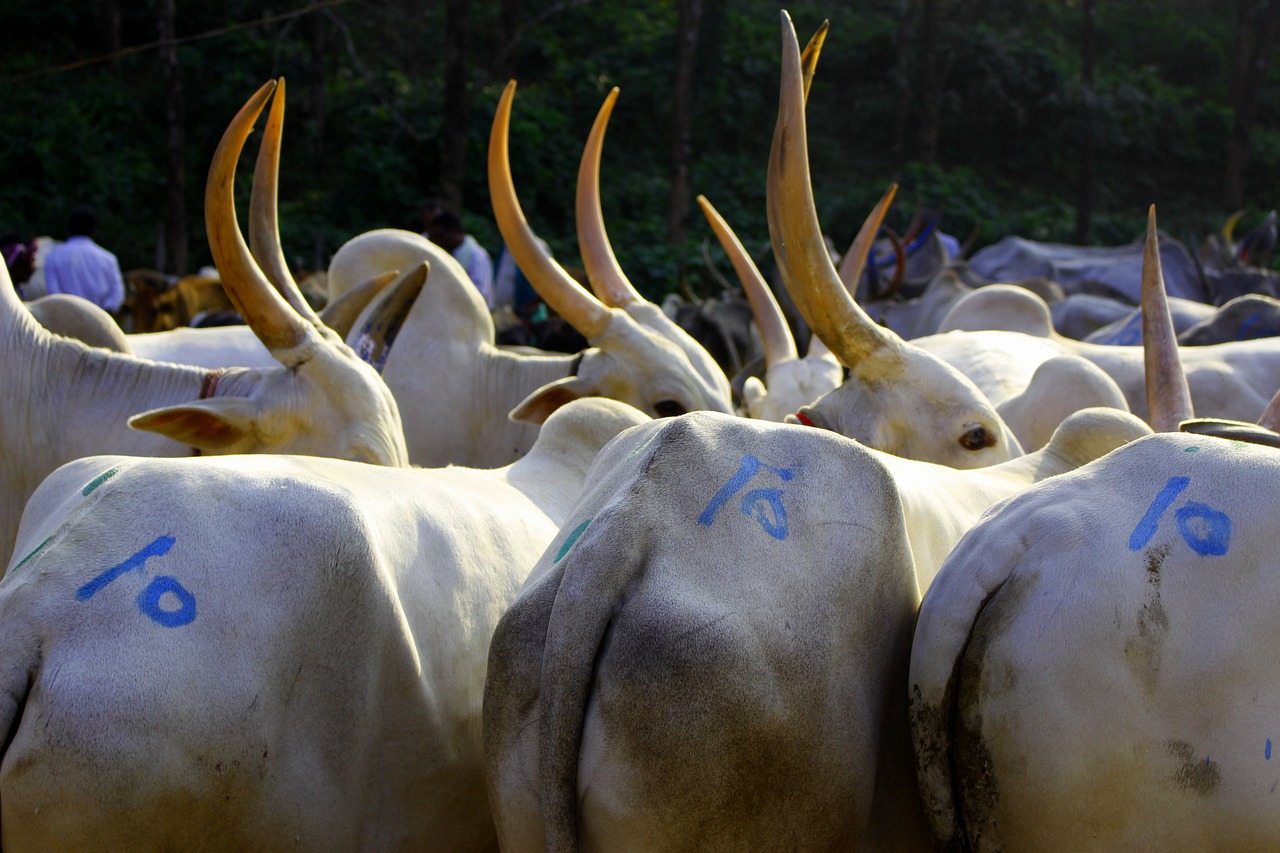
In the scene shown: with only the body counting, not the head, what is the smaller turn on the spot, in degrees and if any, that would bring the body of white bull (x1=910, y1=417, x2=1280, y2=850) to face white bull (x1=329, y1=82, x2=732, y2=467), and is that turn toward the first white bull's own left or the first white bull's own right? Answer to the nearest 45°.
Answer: approximately 90° to the first white bull's own left

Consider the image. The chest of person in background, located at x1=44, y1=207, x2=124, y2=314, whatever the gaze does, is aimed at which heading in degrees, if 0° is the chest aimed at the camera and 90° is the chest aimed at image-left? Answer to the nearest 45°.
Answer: approximately 180°

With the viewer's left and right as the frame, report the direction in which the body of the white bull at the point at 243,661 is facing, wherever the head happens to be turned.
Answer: facing away from the viewer and to the right of the viewer

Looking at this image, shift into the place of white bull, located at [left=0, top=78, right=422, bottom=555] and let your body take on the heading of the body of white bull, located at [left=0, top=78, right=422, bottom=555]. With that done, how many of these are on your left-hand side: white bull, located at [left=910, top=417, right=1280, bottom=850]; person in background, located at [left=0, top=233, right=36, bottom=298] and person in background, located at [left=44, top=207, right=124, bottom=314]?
2

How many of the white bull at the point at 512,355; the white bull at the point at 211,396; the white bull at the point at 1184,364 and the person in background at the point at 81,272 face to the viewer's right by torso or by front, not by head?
2

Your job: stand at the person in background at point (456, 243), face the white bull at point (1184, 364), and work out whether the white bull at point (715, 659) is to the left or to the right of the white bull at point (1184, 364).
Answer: right

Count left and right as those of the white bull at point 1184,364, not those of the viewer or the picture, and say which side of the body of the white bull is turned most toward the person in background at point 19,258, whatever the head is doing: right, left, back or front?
front

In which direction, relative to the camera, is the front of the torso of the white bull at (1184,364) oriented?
to the viewer's left

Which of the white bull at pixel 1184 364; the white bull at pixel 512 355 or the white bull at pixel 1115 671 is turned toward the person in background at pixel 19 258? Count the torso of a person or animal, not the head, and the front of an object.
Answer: the white bull at pixel 1184 364

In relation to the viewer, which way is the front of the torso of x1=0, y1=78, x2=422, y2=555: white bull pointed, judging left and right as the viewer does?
facing to the right of the viewer

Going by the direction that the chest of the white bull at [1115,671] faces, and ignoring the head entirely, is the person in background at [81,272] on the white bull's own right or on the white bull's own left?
on the white bull's own left

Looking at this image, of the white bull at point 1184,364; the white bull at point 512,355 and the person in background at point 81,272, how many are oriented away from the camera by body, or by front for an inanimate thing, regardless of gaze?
1

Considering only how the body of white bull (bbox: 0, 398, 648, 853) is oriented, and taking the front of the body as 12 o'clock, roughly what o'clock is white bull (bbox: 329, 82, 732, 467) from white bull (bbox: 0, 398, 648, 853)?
white bull (bbox: 329, 82, 732, 467) is roughly at 11 o'clock from white bull (bbox: 0, 398, 648, 853).

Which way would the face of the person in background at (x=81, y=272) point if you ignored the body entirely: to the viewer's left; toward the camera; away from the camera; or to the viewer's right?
away from the camera

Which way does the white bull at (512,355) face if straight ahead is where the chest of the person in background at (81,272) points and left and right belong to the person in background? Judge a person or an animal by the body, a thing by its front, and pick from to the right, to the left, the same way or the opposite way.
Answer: to the right

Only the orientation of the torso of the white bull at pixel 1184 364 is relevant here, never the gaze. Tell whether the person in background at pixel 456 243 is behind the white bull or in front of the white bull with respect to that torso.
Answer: in front

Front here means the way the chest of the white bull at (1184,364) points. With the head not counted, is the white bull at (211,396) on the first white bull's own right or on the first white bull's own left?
on the first white bull's own left

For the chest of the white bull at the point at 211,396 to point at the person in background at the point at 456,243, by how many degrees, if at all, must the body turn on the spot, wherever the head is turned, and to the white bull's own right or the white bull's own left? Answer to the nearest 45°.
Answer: approximately 90° to the white bull's own left
